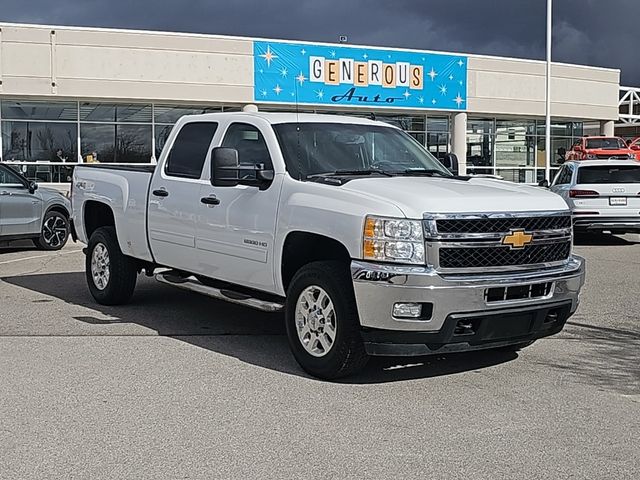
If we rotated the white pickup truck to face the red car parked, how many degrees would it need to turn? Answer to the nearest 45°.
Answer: approximately 135° to its left

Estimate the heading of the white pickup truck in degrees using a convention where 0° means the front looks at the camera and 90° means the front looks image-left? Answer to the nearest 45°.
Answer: approximately 315°

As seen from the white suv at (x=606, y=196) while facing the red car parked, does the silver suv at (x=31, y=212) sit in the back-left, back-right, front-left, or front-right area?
back-left

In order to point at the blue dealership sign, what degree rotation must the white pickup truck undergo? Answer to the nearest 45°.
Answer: approximately 135° to its left

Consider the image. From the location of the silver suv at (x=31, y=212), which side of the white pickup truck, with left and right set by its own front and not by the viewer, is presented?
back

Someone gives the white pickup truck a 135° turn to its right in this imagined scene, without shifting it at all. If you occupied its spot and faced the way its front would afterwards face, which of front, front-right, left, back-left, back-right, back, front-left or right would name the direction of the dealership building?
right
